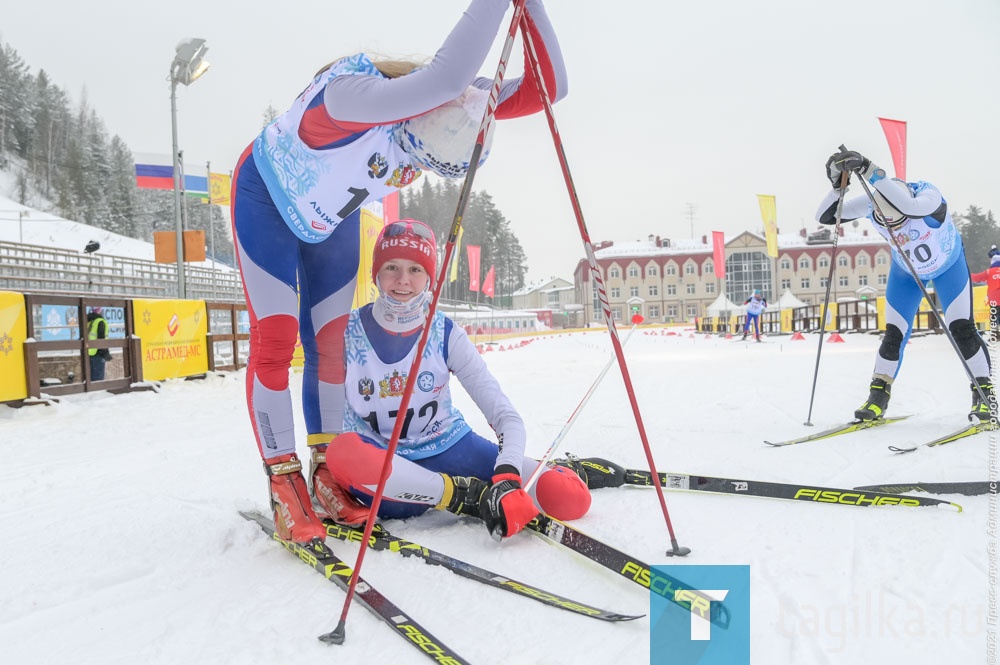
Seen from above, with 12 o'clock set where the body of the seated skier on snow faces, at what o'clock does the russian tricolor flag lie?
The russian tricolor flag is roughly at 5 o'clock from the seated skier on snow.

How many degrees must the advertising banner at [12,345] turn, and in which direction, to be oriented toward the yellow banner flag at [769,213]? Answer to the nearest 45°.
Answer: approximately 45° to its left

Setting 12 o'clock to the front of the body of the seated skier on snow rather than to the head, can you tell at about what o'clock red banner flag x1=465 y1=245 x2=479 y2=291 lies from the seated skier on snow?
The red banner flag is roughly at 6 o'clock from the seated skier on snow.

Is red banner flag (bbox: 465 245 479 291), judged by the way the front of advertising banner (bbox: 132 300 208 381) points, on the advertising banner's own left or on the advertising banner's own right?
on the advertising banner's own left

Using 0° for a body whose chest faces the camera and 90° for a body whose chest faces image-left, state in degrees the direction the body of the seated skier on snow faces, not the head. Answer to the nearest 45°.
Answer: approximately 0°

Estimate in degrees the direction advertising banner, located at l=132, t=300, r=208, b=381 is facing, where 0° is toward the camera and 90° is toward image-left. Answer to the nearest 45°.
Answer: approximately 315°

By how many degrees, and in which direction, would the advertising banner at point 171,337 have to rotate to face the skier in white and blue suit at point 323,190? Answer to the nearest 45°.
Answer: approximately 45° to its right
